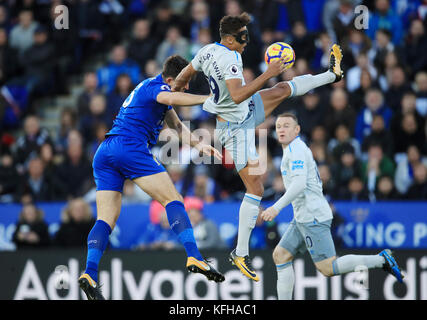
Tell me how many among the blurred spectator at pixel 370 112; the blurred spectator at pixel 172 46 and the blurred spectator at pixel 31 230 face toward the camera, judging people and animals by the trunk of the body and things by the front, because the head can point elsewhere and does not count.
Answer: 3

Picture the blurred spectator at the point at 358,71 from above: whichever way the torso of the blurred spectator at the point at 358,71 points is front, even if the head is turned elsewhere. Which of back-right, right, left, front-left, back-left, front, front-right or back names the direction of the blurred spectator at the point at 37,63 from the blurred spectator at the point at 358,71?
right

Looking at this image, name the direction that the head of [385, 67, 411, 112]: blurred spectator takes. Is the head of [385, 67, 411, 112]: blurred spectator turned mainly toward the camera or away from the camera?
toward the camera

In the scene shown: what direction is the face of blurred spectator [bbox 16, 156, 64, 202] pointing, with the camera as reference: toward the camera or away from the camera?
toward the camera

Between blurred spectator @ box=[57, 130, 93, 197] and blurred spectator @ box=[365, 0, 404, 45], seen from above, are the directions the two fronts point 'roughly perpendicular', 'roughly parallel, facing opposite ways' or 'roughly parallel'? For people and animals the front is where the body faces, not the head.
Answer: roughly parallel

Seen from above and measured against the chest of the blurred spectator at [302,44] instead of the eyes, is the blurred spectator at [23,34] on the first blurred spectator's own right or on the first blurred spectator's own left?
on the first blurred spectator's own right

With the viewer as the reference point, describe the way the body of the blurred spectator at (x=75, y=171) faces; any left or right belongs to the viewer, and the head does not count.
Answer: facing the viewer

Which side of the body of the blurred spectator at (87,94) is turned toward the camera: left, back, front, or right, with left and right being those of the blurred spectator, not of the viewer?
front

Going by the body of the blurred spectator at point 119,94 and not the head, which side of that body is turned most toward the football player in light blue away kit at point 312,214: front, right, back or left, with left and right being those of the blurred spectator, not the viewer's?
front

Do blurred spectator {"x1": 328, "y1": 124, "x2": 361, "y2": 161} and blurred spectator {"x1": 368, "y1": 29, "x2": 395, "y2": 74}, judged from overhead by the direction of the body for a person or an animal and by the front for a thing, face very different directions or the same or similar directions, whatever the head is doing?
same or similar directions

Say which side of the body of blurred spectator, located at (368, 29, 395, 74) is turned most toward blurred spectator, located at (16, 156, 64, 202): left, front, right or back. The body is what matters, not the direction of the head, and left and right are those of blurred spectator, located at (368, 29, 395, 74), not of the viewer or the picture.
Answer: right

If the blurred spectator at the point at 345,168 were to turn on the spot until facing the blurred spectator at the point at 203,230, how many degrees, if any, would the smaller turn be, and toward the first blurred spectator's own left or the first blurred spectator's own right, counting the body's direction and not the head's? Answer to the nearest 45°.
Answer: approximately 45° to the first blurred spectator's own right

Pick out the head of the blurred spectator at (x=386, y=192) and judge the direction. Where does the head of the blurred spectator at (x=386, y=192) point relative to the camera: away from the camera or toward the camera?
toward the camera
